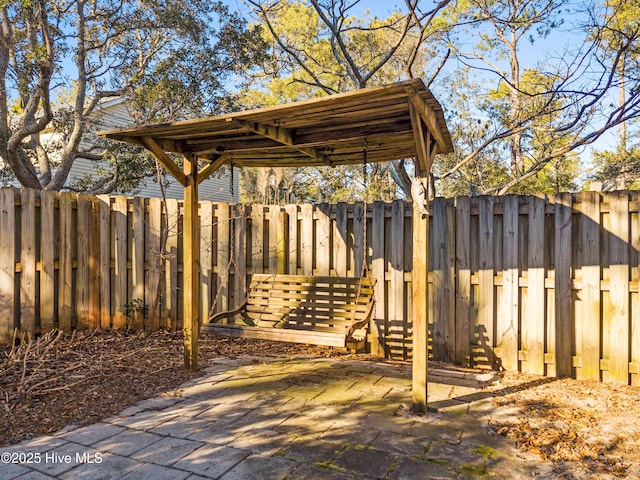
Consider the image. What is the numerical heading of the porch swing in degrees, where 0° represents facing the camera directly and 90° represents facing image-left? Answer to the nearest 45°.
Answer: approximately 45°
